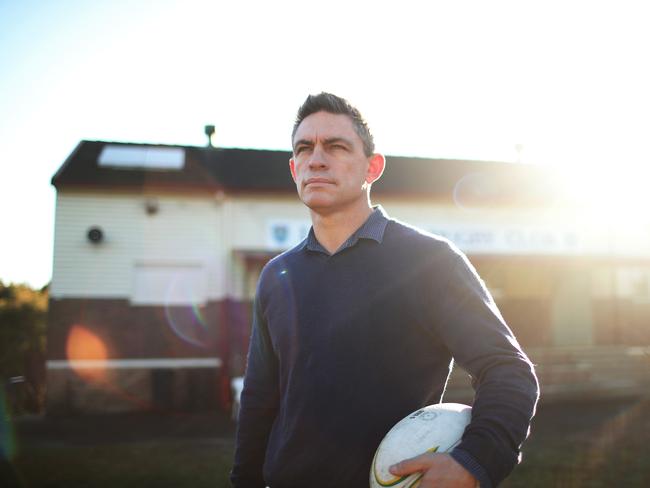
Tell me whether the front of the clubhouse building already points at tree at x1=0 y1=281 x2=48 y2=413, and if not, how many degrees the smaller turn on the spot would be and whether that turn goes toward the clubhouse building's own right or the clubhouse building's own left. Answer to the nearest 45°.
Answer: approximately 90° to the clubhouse building's own right

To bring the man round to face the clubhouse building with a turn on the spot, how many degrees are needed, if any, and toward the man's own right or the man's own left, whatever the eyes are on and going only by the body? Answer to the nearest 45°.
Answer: approximately 135° to the man's own right

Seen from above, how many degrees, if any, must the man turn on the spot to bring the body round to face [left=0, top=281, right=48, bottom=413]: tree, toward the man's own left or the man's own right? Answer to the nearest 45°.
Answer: approximately 90° to the man's own right

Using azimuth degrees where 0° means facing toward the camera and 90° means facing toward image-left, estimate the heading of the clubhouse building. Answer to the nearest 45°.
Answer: approximately 0°

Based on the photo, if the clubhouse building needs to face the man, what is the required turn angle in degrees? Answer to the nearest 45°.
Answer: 0° — it already faces them

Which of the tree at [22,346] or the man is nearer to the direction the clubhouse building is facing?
the man

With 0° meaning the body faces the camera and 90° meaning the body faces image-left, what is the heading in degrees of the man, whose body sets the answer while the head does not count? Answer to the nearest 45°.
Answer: approximately 45°
